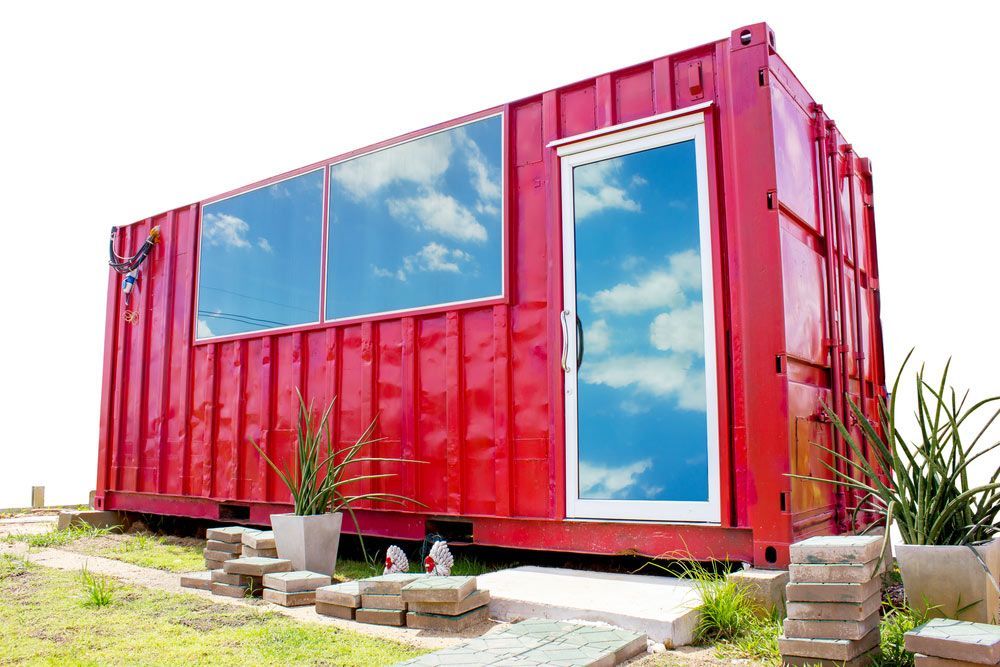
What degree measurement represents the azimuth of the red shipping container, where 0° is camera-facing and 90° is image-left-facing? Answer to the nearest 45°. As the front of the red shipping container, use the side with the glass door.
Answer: approximately 45°

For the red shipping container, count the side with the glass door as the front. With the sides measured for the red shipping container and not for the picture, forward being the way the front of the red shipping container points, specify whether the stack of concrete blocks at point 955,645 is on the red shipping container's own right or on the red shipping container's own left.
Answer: on the red shipping container's own left

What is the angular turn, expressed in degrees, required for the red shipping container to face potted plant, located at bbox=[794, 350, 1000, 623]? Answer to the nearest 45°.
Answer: approximately 90° to its left

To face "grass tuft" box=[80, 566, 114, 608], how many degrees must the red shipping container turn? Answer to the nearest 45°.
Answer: approximately 45° to its right

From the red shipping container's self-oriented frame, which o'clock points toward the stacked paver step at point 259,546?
The stacked paver step is roughly at 2 o'clock from the red shipping container.
